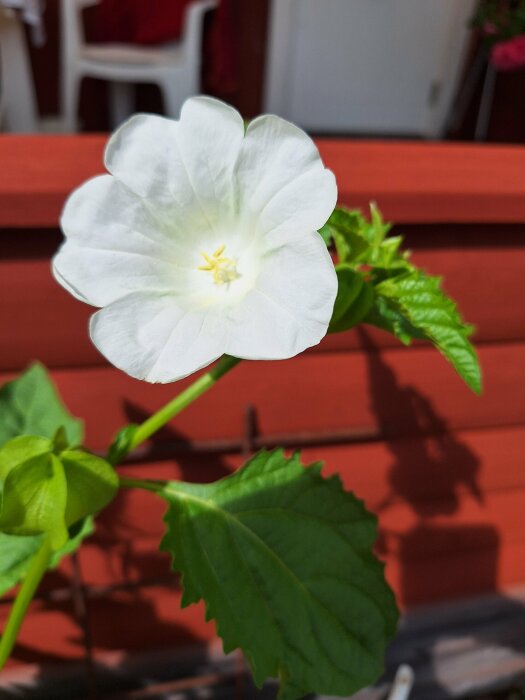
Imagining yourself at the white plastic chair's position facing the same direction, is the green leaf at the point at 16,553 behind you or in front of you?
in front

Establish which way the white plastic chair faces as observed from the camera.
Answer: facing the viewer and to the left of the viewer

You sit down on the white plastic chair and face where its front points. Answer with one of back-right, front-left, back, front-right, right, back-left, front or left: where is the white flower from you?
front-left

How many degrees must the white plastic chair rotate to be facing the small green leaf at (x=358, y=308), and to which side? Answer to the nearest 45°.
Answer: approximately 45° to its left

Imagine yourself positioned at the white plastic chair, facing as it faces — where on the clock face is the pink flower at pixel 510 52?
The pink flower is roughly at 8 o'clock from the white plastic chair.

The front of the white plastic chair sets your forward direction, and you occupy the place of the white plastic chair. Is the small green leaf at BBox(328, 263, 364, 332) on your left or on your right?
on your left

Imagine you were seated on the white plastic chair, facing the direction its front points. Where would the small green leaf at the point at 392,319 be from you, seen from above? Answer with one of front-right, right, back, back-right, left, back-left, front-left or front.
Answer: front-left

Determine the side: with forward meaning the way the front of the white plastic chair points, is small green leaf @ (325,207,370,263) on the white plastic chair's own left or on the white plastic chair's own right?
on the white plastic chair's own left
